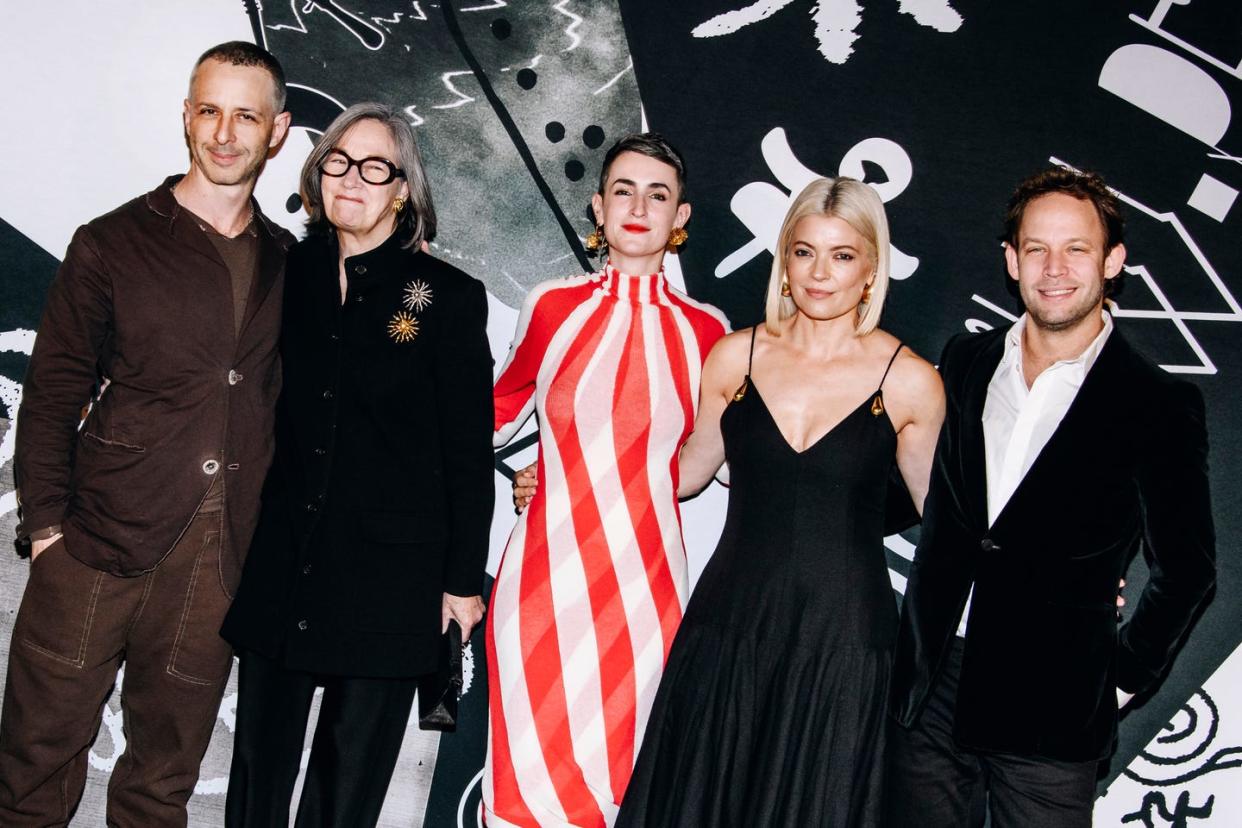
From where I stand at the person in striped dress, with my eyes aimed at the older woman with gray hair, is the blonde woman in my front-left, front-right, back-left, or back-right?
back-left

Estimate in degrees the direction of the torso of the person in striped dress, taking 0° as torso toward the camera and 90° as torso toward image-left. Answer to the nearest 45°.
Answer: approximately 0°

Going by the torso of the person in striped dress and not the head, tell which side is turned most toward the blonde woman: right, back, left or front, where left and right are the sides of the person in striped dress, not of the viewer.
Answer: left

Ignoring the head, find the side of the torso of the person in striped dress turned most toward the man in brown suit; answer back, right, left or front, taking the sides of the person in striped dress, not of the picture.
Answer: right

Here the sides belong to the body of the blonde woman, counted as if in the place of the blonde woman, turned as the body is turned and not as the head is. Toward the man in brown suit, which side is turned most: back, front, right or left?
right

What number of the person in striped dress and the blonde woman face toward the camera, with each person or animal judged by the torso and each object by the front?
2

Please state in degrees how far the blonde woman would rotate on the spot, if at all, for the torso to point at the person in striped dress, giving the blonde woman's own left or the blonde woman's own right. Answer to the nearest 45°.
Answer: approximately 90° to the blonde woman's own right

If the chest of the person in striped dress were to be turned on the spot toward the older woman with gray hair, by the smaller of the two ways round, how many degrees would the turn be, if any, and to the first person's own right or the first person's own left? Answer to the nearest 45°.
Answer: approximately 45° to the first person's own right

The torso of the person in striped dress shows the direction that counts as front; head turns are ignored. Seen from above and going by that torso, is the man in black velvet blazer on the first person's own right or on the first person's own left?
on the first person's own left
